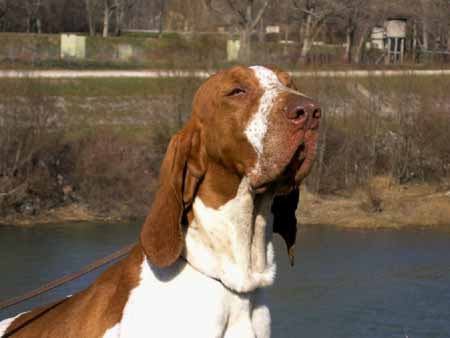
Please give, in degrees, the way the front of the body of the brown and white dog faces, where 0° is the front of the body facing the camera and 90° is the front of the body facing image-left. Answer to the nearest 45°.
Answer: approximately 315°

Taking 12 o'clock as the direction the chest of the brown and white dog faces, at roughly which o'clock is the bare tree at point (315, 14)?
The bare tree is roughly at 8 o'clock from the brown and white dog.
